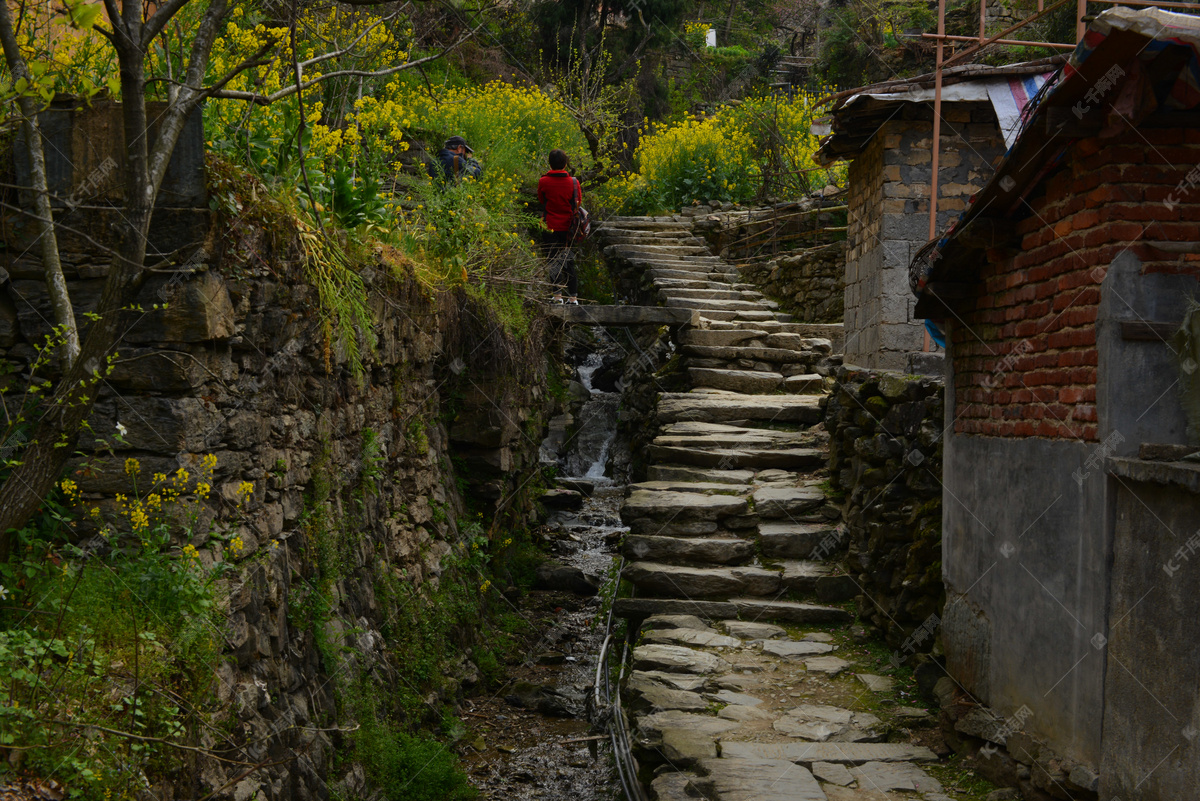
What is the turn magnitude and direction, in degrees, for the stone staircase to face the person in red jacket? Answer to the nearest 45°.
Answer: approximately 135° to its right

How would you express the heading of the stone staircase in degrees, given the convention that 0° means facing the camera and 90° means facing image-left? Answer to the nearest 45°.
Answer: approximately 0°

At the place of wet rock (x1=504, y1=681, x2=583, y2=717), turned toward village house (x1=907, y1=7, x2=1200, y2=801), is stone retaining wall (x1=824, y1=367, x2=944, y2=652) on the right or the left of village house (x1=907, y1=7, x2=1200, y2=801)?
left

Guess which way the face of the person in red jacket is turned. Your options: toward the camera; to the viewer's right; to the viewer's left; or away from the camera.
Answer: away from the camera

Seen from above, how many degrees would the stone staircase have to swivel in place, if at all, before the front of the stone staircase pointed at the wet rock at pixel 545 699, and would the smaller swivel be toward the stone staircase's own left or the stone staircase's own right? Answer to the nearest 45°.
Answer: approximately 45° to the stone staircase's own right
